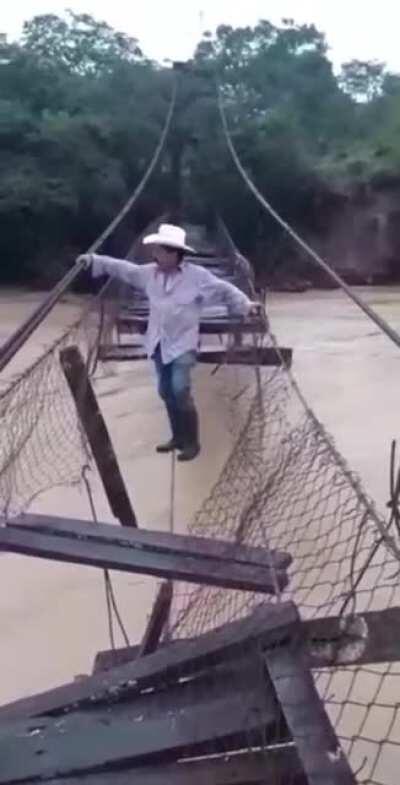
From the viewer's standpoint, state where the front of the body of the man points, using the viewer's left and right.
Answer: facing the viewer and to the left of the viewer
